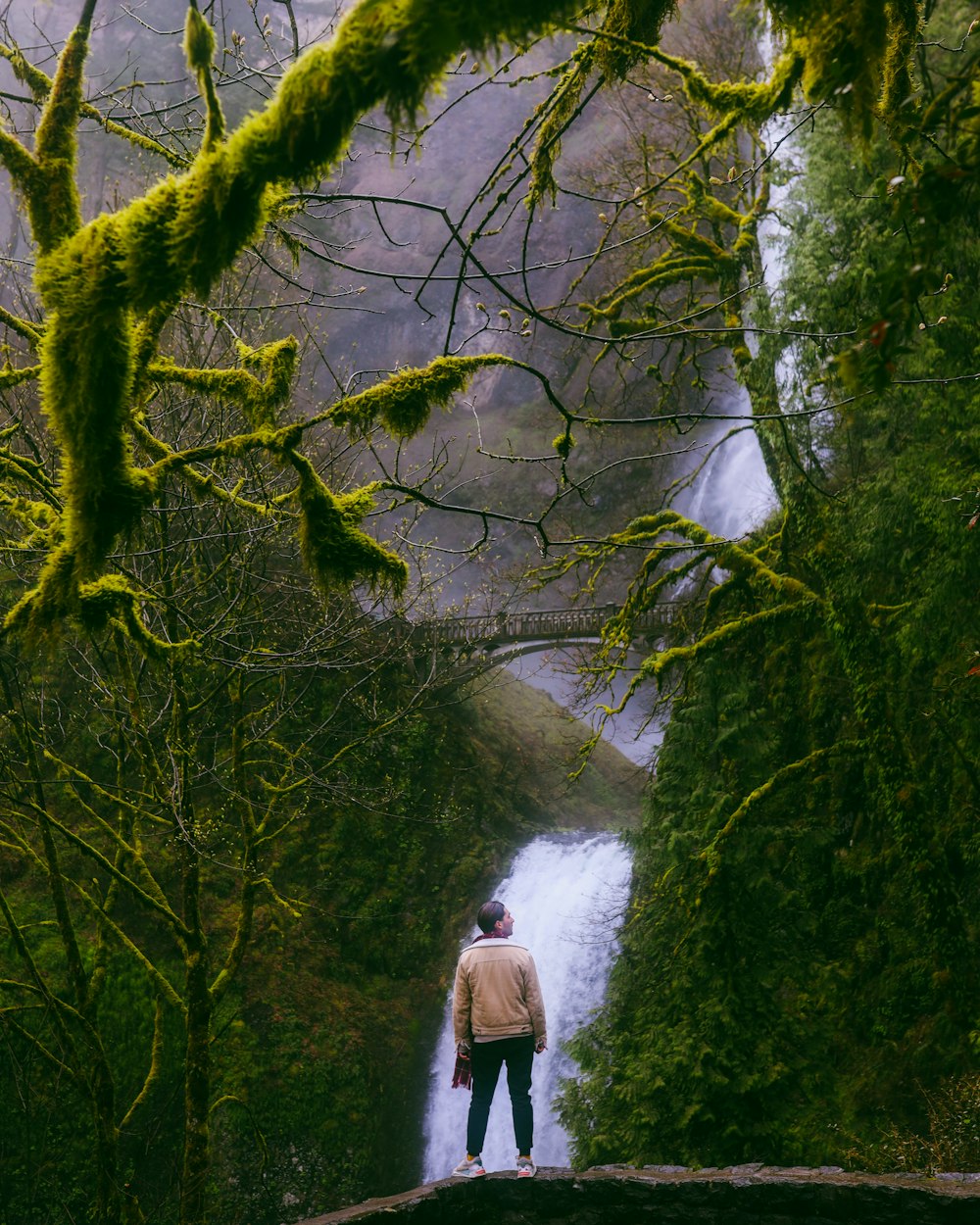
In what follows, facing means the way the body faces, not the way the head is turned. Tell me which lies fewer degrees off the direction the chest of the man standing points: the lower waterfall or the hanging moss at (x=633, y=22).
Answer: the lower waterfall

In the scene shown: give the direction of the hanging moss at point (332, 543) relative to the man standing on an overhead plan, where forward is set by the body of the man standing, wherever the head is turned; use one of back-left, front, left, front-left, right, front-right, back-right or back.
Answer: back

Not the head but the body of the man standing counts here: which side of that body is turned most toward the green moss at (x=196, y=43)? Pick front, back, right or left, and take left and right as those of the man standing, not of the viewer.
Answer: back

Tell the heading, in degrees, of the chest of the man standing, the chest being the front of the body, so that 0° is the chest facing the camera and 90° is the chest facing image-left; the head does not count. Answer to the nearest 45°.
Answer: approximately 180°

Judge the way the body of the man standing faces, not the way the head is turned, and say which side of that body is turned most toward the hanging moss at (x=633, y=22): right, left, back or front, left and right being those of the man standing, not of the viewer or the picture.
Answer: back

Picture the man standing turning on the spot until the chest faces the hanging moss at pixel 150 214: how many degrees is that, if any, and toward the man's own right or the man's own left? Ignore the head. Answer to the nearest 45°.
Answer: approximately 180°

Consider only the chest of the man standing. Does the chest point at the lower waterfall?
yes

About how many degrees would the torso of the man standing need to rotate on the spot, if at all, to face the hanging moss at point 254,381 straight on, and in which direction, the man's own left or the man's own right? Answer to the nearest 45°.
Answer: approximately 180°

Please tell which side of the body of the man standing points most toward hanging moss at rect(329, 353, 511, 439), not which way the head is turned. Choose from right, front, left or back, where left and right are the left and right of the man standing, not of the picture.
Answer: back

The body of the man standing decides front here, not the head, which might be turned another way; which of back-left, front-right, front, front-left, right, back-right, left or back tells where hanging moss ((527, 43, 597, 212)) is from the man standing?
back
